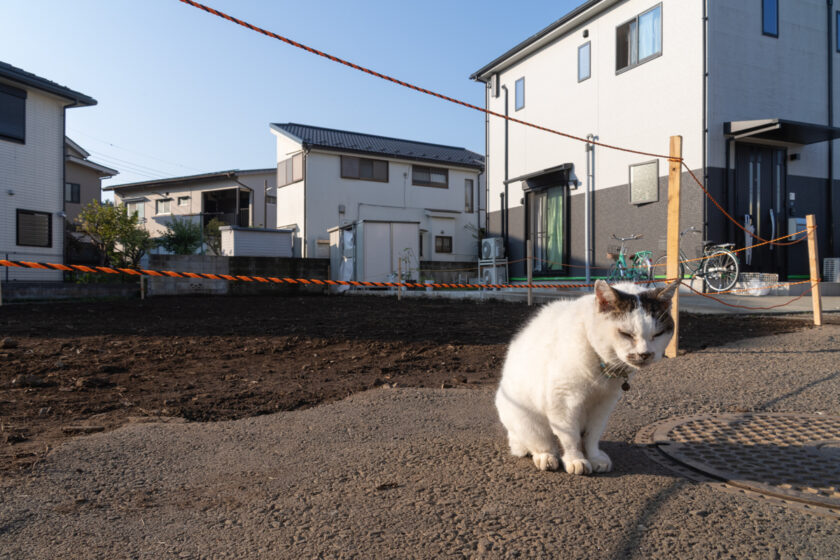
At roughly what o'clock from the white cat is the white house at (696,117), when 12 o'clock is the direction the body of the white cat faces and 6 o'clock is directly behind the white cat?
The white house is roughly at 8 o'clock from the white cat.

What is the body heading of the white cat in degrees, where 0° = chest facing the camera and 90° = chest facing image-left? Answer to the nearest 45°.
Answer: approximately 315°

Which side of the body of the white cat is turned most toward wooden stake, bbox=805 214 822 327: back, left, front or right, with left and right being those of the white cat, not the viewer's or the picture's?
left

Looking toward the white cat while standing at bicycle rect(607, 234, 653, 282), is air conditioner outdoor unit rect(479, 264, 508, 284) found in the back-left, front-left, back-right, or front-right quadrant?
back-right

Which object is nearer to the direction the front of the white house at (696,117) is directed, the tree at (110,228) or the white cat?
the white cat

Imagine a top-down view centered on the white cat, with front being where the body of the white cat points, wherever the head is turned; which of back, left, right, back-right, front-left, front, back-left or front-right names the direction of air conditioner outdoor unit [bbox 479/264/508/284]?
back-left

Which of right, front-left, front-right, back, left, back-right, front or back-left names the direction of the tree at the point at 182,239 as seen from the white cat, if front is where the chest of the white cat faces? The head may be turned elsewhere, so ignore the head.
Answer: back

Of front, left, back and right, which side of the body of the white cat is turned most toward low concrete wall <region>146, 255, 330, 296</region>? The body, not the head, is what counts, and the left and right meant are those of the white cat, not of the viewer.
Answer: back

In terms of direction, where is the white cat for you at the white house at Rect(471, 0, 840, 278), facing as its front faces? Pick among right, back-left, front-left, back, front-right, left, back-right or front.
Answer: front-right

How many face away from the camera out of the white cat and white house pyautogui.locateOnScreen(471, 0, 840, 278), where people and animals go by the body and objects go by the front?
0
